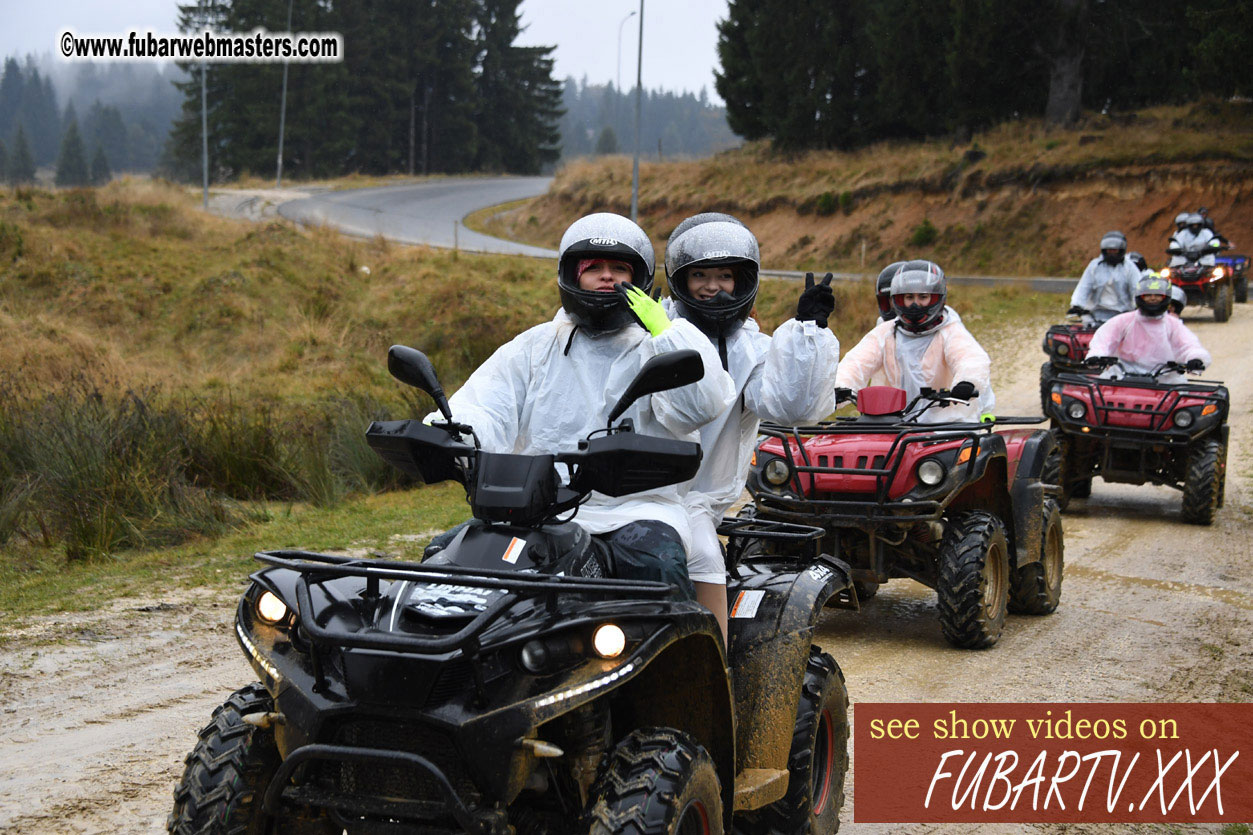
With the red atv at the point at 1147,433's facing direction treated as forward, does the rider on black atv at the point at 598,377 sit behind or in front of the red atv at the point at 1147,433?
in front

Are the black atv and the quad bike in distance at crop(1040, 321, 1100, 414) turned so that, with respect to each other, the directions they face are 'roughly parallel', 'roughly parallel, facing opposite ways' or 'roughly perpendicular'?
roughly parallel

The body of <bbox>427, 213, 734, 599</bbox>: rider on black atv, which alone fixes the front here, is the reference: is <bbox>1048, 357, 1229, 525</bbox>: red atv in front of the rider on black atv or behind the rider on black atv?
behind

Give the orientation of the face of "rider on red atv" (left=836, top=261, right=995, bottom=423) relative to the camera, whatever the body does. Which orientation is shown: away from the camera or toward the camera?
toward the camera

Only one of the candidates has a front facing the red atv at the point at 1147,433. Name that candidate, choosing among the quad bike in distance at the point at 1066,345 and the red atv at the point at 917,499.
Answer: the quad bike in distance

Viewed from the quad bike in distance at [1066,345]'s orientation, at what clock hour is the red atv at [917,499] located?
The red atv is roughly at 12 o'clock from the quad bike in distance.

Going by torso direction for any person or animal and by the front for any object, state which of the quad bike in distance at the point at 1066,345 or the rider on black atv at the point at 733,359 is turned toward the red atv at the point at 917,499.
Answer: the quad bike in distance

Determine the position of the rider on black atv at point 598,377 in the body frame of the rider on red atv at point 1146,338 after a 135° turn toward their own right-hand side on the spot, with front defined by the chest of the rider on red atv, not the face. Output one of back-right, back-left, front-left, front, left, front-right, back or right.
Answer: back-left

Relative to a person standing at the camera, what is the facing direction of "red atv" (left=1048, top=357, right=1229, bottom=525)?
facing the viewer

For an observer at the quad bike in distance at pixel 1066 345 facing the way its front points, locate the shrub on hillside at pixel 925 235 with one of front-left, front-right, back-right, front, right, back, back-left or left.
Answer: back

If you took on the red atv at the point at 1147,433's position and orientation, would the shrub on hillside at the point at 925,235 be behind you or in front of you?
behind

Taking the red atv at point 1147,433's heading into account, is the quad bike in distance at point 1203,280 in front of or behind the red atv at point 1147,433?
behind

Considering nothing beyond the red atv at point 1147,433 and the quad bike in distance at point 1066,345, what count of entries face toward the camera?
2

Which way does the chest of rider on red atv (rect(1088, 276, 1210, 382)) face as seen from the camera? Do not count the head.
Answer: toward the camera
